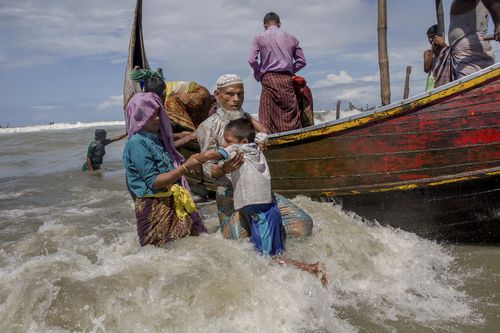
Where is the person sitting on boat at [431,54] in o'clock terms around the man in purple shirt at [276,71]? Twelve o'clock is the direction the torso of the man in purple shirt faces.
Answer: The person sitting on boat is roughly at 2 o'clock from the man in purple shirt.

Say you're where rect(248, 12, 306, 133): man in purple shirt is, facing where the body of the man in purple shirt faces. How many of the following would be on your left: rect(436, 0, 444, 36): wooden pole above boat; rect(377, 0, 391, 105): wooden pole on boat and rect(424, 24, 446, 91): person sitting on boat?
0

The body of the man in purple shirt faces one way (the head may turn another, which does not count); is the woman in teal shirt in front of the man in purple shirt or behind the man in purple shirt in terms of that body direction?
behind

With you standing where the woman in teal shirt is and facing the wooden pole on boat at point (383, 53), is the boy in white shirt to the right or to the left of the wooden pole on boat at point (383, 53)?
right

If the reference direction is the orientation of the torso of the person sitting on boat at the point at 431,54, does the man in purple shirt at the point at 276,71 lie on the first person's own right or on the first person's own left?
on the first person's own right

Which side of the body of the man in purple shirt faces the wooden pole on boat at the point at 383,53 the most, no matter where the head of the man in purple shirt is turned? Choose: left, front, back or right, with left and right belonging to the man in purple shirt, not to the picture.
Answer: right

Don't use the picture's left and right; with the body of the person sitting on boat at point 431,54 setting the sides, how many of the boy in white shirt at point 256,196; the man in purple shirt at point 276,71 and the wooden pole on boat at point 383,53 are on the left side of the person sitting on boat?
0

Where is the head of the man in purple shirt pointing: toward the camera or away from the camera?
away from the camera

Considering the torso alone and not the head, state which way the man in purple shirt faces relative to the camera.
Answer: away from the camera
